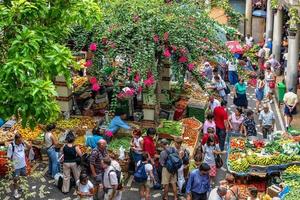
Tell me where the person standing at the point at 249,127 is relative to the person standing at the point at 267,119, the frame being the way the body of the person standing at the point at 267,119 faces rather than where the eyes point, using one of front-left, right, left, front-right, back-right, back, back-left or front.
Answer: front-right

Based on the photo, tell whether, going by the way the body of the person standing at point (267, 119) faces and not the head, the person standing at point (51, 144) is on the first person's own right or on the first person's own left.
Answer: on the first person's own right

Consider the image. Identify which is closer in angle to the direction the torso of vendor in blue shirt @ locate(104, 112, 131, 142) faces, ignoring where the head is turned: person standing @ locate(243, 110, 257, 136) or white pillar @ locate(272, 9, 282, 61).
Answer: the person standing

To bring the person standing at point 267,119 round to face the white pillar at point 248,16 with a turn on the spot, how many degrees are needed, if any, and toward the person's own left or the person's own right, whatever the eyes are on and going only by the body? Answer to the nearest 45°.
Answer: approximately 180°

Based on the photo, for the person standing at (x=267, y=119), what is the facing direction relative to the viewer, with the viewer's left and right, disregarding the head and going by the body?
facing the viewer

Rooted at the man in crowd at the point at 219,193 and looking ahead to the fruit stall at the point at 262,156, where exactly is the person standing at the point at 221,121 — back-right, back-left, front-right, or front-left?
front-left
